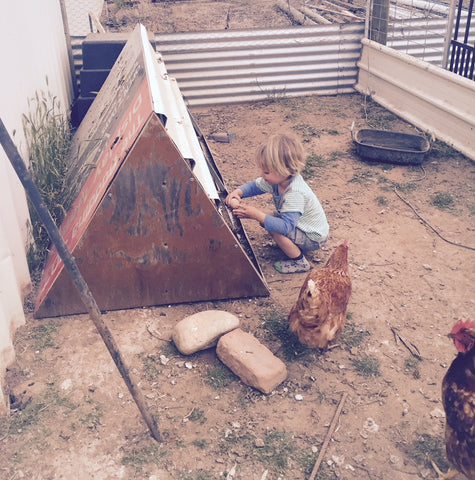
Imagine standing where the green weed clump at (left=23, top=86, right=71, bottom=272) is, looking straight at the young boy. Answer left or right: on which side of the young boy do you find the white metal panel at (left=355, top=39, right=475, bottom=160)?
left

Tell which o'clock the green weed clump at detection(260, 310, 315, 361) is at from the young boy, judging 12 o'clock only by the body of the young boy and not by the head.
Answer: The green weed clump is roughly at 9 o'clock from the young boy.

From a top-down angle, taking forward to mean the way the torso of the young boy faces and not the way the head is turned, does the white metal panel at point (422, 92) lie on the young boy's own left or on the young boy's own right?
on the young boy's own right

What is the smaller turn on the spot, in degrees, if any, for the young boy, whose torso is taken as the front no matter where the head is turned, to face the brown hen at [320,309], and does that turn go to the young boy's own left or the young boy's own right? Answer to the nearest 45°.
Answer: approximately 90° to the young boy's own left

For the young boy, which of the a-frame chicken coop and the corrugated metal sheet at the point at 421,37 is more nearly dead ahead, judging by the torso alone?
the a-frame chicken coop

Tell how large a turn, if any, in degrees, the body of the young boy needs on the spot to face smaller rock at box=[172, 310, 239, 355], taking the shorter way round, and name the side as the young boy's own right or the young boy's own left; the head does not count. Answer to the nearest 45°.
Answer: approximately 45° to the young boy's own left

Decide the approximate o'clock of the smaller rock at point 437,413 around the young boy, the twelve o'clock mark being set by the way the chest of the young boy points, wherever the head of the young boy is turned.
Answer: The smaller rock is roughly at 8 o'clock from the young boy.

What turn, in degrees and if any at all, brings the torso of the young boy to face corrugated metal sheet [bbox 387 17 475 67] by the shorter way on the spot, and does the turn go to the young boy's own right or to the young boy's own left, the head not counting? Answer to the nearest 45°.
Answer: approximately 90° to the young boy's own right

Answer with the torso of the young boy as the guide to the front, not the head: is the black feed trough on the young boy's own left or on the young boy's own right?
on the young boy's own right

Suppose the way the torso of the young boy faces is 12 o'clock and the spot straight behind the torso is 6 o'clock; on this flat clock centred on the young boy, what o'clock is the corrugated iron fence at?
The corrugated iron fence is roughly at 3 o'clock from the young boy.

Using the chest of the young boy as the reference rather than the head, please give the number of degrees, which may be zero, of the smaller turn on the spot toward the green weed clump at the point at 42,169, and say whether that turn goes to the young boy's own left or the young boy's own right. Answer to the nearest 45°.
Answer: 0° — they already face it

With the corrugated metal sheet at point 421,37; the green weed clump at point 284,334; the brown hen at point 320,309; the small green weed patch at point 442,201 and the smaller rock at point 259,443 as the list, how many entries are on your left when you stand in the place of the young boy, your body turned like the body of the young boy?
3

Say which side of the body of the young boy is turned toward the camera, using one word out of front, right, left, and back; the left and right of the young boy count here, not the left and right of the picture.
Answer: left
